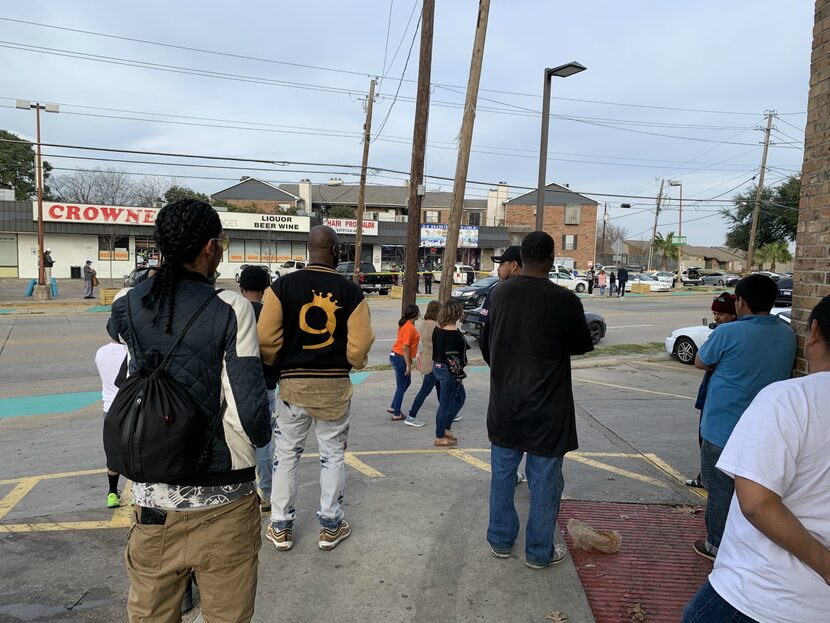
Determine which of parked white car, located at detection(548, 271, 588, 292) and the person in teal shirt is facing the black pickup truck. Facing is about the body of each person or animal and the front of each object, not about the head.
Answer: the person in teal shirt

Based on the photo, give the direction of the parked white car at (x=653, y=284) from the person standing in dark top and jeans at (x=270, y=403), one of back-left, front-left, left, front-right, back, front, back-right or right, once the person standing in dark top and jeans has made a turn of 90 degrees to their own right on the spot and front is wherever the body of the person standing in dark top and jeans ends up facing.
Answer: front-left

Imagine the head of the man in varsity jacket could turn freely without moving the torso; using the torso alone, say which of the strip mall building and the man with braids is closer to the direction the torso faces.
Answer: the strip mall building

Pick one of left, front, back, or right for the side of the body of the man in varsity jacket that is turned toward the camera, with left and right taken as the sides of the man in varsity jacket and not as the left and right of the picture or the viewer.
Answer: back

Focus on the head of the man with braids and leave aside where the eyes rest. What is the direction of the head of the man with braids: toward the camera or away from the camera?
away from the camera

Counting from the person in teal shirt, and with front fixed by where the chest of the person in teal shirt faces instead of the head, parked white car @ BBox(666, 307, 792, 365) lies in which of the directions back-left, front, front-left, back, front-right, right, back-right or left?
front-right

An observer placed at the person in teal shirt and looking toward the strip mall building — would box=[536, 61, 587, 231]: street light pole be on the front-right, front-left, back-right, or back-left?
front-right

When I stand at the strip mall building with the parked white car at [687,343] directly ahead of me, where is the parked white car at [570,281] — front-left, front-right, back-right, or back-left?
front-left

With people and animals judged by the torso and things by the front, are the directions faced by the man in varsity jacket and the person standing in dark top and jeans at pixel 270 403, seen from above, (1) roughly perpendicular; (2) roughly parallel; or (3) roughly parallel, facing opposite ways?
roughly parallel

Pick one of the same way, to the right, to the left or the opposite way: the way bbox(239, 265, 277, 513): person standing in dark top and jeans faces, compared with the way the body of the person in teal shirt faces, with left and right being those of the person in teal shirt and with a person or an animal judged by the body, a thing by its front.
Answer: the same way

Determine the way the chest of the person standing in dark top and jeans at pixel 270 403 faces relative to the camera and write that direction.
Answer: away from the camera

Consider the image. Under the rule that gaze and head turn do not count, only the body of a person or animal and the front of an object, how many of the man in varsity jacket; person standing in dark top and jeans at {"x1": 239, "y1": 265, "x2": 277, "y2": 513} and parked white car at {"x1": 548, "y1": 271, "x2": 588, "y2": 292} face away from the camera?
2

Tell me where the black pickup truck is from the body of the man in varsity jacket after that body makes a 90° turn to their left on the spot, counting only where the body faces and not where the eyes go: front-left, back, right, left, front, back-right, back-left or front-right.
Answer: right

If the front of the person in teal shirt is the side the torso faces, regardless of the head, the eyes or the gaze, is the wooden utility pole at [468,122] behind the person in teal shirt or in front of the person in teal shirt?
in front

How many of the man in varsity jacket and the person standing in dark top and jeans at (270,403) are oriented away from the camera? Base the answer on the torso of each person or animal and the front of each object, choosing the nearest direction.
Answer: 2

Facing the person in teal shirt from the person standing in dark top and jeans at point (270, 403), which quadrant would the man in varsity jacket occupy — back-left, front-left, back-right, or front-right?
front-right

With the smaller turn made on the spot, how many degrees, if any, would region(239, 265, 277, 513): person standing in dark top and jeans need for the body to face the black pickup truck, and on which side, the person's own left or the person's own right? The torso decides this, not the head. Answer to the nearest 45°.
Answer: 0° — they already face it

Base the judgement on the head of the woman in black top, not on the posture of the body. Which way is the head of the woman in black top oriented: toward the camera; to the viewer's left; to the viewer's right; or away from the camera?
away from the camera
